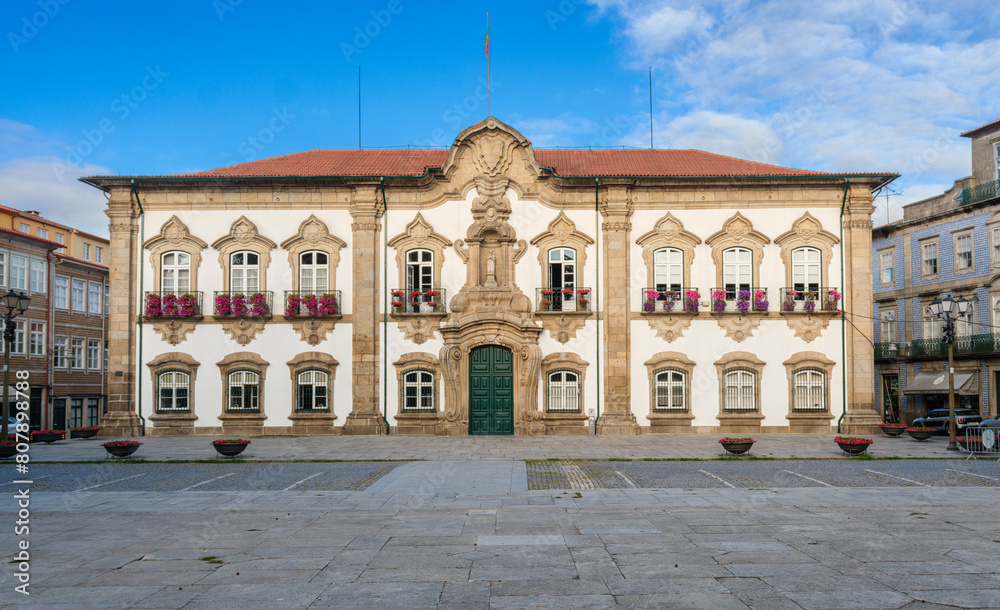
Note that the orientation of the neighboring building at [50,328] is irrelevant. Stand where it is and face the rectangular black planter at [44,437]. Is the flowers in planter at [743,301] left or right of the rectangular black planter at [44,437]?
left

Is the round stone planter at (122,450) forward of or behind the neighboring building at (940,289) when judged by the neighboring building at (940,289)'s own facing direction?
forward

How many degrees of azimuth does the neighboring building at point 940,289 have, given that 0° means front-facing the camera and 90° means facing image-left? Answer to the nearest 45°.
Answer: approximately 45°

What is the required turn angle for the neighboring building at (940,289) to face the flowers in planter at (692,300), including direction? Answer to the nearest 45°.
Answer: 0° — it already faces it

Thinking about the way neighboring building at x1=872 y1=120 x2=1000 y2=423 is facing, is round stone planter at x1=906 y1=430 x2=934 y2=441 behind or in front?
in front

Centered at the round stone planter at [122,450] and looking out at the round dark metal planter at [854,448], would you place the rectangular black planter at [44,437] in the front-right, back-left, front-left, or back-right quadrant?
back-left

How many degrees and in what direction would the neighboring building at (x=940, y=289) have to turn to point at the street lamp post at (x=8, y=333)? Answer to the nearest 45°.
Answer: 0° — it already faces it

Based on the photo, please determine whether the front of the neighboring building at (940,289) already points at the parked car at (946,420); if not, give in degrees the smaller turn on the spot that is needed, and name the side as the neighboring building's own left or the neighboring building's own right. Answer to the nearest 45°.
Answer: approximately 45° to the neighboring building's own left

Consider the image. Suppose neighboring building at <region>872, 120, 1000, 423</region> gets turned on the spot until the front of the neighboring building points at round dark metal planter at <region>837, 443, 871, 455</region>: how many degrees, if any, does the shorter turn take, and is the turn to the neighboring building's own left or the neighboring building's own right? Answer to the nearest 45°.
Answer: approximately 45° to the neighboring building's own left
